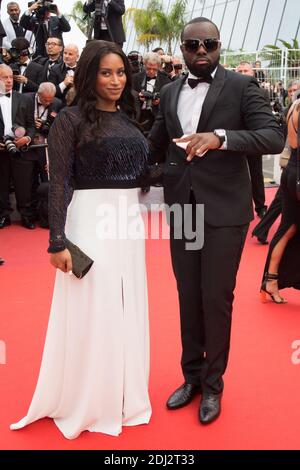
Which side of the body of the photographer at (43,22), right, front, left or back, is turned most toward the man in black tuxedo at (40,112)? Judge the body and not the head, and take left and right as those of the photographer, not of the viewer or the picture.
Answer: front

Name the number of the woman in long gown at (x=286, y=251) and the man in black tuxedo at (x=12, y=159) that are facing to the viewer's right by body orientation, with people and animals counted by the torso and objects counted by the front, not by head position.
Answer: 1

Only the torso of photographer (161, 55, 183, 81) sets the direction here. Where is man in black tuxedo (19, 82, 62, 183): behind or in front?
in front
